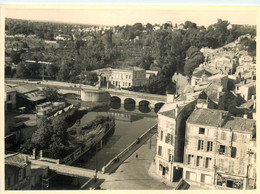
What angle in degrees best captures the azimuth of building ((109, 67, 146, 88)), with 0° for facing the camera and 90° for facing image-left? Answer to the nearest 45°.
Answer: approximately 45°

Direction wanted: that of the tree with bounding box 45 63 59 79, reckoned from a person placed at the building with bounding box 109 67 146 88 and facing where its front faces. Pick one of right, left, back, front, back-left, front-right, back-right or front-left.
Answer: front-right

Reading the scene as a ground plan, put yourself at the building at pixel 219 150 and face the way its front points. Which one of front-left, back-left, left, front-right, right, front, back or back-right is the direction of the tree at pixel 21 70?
right

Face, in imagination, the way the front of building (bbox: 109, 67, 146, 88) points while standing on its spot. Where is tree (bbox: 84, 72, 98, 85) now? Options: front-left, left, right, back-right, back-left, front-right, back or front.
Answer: front-right

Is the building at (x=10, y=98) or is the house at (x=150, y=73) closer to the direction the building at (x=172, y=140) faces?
the building

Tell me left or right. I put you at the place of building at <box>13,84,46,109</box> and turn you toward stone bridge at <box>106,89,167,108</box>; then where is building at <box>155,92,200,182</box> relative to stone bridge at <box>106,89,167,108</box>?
right

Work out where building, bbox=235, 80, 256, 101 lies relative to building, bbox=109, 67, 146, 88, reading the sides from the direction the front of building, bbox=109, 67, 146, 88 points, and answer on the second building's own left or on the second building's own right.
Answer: on the second building's own left

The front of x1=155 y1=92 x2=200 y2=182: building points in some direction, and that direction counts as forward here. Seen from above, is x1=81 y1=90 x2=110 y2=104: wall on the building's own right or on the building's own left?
on the building's own right
